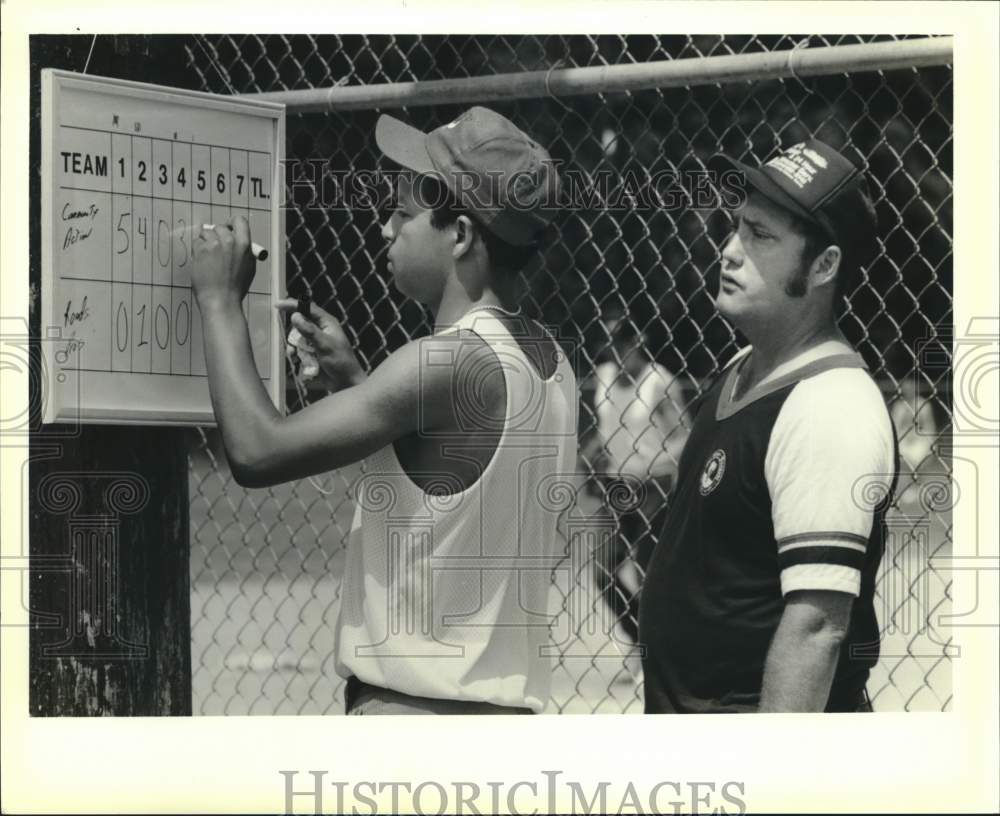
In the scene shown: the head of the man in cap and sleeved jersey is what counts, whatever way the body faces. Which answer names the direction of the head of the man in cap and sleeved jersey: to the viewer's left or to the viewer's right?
to the viewer's left

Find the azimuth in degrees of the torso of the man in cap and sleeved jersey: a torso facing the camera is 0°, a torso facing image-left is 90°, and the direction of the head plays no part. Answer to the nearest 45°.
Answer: approximately 45°

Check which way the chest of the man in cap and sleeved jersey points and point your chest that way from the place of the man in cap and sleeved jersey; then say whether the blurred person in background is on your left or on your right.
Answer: on your right

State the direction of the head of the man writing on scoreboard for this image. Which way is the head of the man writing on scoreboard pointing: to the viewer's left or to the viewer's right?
to the viewer's left

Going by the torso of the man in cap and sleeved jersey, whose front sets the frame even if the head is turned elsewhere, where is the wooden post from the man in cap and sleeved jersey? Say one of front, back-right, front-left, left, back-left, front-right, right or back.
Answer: front-right
